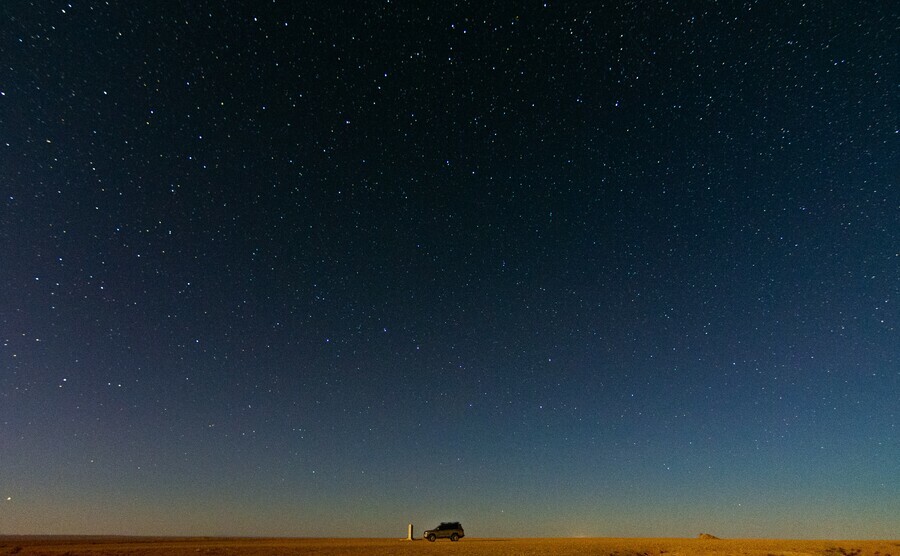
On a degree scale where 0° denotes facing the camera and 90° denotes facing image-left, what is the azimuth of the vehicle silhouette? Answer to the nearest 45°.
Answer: approximately 90°
